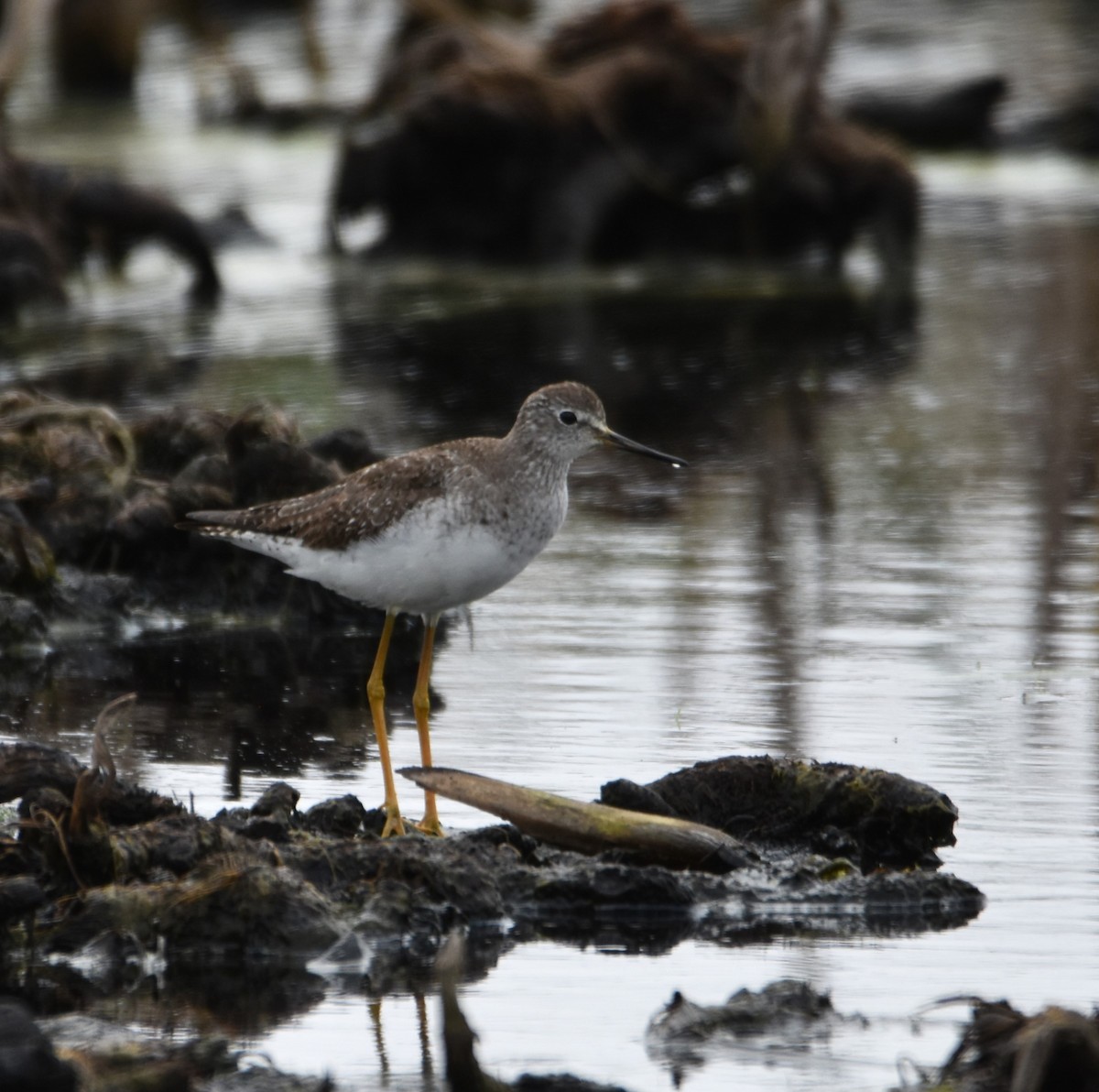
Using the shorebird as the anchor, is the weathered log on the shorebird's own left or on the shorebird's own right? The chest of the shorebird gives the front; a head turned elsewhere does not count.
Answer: on the shorebird's own right

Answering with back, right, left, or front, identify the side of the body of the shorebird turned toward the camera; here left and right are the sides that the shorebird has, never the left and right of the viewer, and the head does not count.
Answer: right

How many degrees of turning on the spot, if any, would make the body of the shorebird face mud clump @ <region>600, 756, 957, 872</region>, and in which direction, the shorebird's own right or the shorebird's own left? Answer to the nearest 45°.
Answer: approximately 45° to the shorebird's own right
